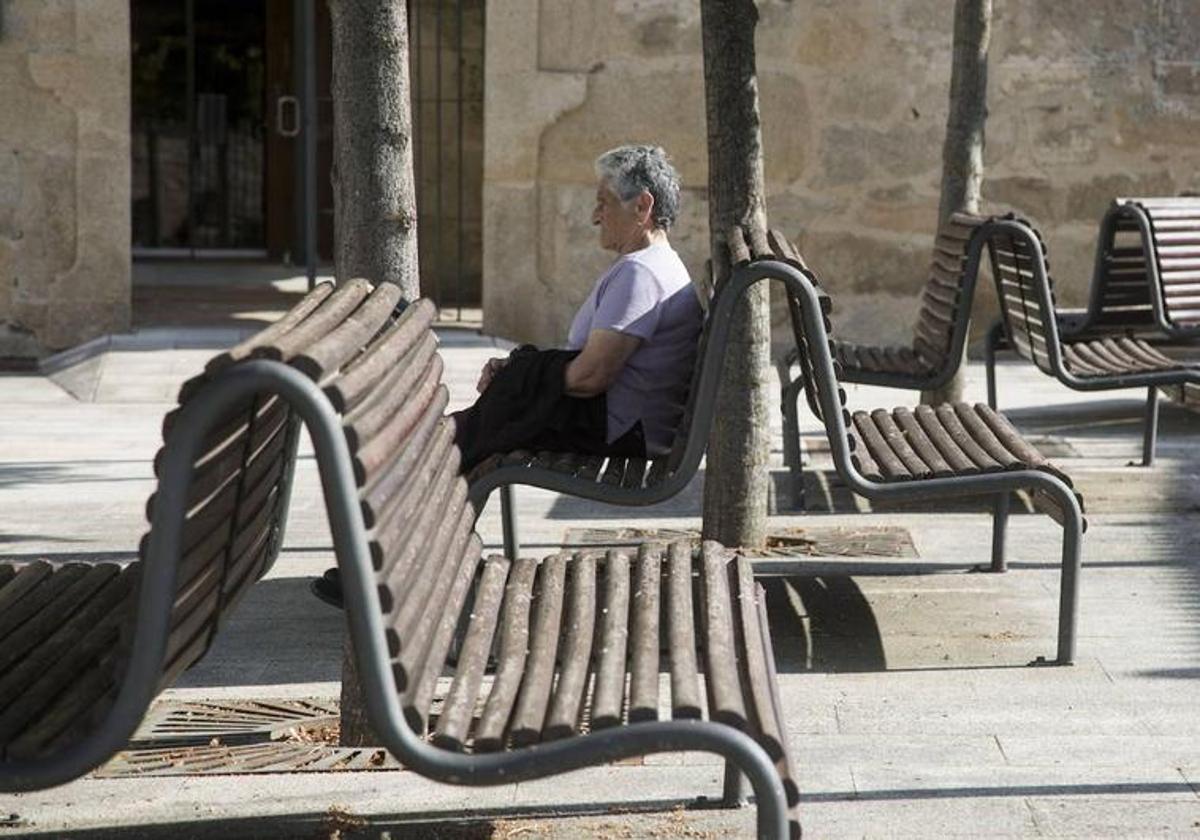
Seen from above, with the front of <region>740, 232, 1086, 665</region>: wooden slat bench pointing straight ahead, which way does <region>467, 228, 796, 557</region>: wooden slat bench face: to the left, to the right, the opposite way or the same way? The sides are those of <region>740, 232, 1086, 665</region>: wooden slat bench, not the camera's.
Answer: the opposite way

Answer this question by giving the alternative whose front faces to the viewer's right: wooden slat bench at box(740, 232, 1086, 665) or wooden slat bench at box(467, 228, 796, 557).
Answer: wooden slat bench at box(740, 232, 1086, 665)

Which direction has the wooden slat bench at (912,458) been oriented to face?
to the viewer's right

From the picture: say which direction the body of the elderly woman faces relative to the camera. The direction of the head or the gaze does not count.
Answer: to the viewer's left

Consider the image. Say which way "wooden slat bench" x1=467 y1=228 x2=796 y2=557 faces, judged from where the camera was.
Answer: facing to the left of the viewer
